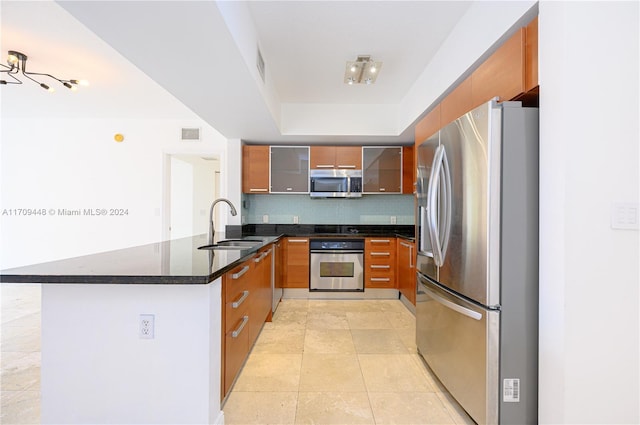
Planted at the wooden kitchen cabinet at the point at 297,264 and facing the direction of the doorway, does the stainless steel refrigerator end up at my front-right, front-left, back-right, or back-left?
back-left

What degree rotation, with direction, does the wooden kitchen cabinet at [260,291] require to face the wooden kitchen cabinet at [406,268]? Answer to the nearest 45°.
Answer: approximately 45° to its left

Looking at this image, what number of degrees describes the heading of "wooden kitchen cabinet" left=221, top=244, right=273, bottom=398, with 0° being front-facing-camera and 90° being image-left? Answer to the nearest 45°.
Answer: approximately 270°

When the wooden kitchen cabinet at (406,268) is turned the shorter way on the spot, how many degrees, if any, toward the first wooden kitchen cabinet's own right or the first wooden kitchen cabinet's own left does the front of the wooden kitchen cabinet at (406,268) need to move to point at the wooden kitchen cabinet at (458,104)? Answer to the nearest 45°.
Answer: approximately 90° to the first wooden kitchen cabinet's own left

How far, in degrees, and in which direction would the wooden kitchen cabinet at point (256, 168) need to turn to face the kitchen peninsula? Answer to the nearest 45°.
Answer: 0° — it already faces it
